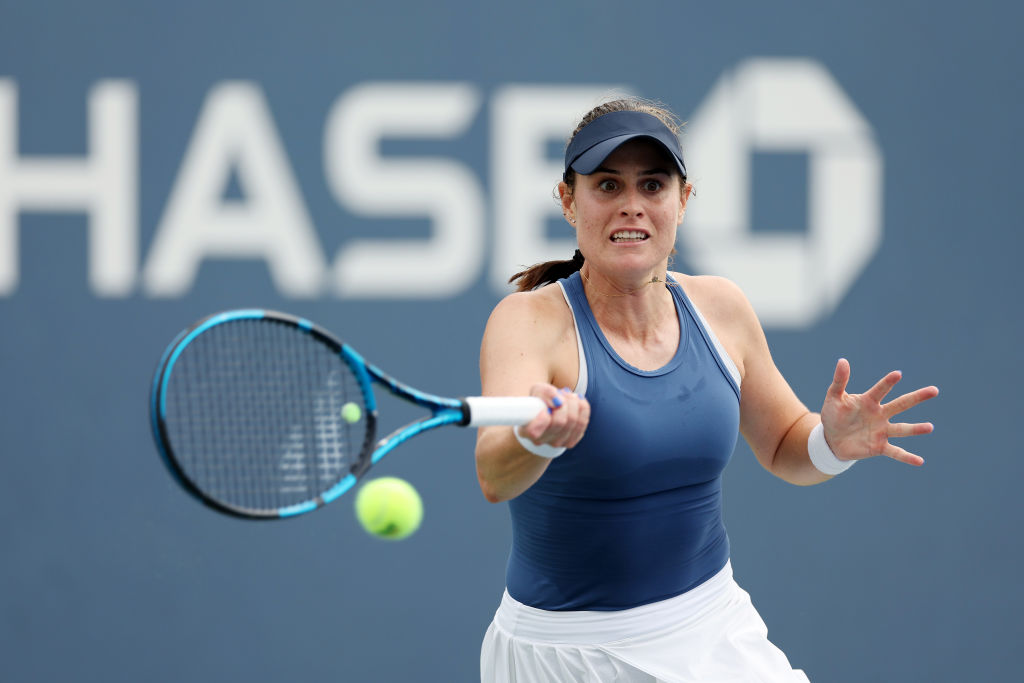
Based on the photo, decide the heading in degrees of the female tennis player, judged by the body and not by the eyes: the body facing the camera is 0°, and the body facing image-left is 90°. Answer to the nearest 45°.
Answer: approximately 0°
